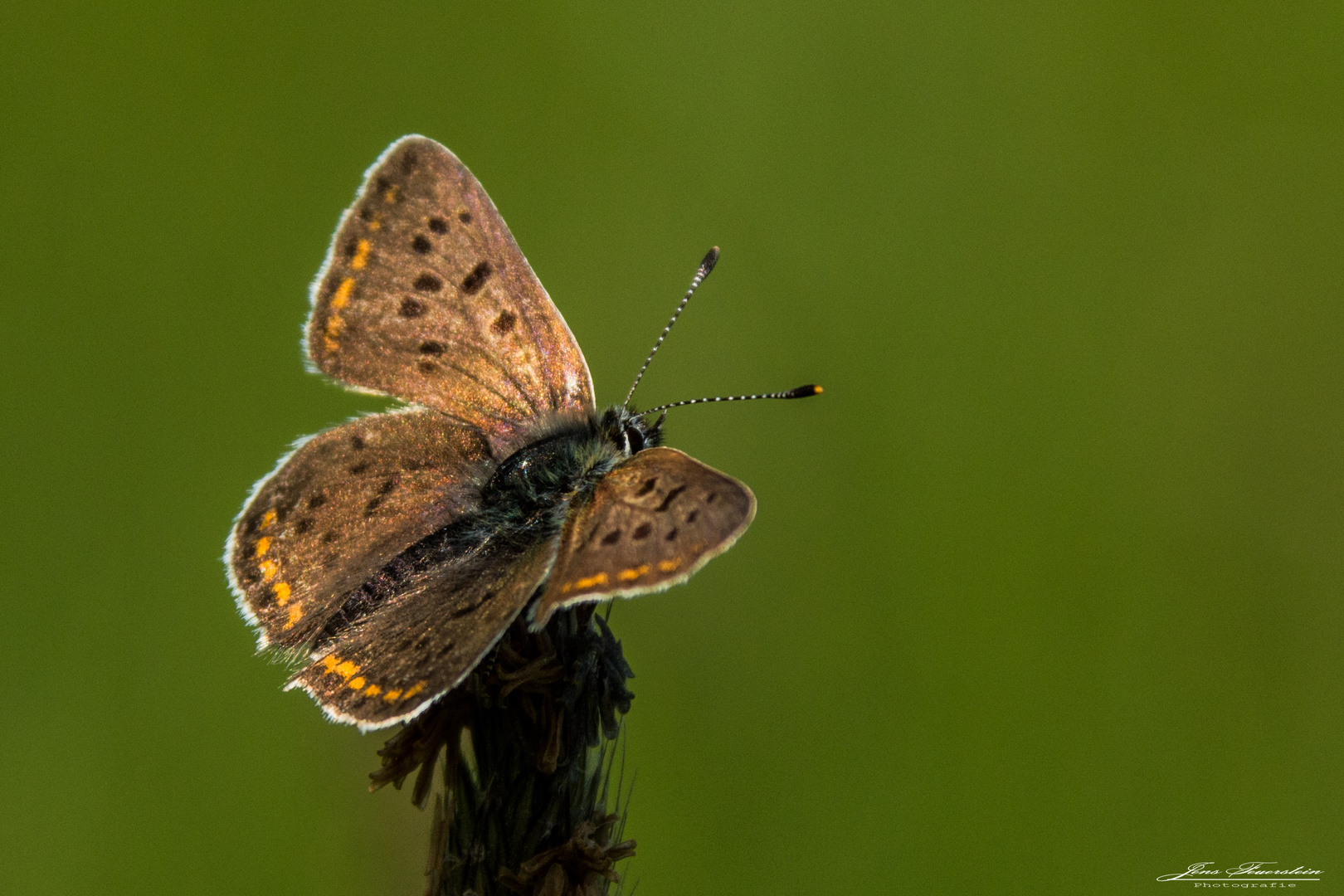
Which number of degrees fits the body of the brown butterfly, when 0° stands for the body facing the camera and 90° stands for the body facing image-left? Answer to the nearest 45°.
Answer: approximately 225°
